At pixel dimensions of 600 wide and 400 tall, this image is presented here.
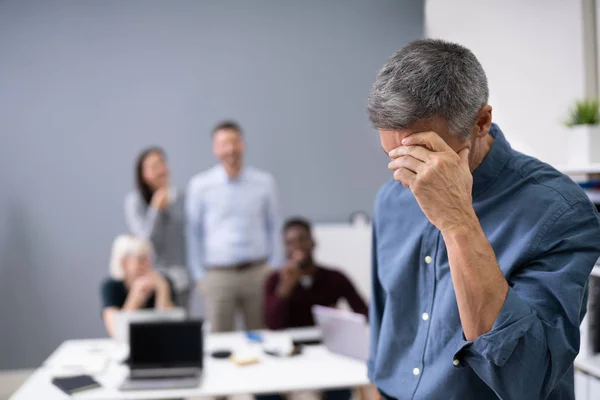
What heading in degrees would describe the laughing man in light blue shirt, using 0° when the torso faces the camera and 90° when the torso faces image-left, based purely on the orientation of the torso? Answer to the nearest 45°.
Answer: approximately 0°

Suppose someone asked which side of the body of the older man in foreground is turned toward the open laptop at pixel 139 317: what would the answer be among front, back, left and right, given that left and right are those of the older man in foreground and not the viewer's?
right

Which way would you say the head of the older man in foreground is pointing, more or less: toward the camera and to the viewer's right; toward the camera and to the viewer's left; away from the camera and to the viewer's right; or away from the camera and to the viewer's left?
toward the camera and to the viewer's left

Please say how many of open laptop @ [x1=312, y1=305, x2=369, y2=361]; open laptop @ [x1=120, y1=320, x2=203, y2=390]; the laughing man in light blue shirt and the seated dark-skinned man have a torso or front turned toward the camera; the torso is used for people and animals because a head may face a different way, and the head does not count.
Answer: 3

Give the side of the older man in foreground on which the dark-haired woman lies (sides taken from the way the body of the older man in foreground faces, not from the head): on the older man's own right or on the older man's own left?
on the older man's own right

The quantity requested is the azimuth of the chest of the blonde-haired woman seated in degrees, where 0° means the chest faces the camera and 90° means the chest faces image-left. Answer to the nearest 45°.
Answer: approximately 315°

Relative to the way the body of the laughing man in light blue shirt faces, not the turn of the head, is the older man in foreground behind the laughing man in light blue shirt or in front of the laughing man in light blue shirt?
in front

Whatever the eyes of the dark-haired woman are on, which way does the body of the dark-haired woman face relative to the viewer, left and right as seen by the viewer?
facing the viewer and to the right of the viewer

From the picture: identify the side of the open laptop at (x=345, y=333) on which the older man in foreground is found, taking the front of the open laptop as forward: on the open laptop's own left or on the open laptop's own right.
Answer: on the open laptop's own right

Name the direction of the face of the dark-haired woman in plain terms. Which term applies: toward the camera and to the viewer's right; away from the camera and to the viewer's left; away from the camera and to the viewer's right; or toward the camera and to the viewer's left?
toward the camera and to the viewer's right

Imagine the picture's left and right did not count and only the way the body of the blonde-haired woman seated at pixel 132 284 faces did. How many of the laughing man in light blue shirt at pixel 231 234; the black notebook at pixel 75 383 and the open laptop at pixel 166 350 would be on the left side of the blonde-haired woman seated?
1
